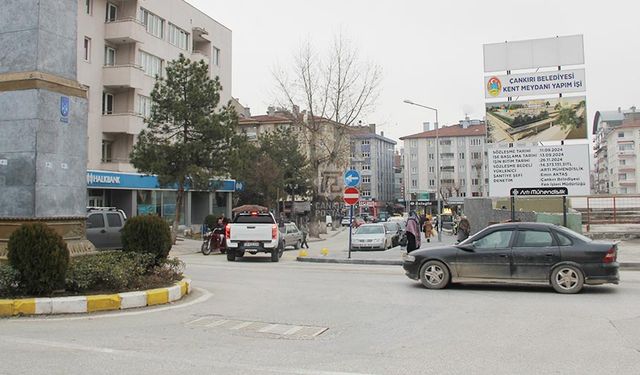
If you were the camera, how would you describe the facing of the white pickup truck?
facing away from the viewer

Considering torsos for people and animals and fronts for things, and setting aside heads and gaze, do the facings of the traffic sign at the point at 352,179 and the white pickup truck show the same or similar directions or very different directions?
very different directions

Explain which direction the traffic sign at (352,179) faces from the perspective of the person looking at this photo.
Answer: facing the viewer

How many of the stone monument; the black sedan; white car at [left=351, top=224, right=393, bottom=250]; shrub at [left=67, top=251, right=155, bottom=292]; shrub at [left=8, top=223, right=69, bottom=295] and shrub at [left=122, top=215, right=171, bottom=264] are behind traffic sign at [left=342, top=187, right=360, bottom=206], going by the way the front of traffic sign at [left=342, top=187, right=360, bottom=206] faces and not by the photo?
1

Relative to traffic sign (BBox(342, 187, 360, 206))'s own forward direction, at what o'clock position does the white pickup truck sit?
The white pickup truck is roughly at 3 o'clock from the traffic sign.

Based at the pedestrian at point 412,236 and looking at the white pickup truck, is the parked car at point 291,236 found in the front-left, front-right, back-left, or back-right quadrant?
front-right

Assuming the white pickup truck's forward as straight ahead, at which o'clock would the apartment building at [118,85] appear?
The apartment building is roughly at 11 o'clock from the white pickup truck.

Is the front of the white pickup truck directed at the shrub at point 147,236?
no

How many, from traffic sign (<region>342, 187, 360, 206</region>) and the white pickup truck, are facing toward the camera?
1

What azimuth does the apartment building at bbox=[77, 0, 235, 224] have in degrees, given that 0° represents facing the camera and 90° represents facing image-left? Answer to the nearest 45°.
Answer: approximately 315°

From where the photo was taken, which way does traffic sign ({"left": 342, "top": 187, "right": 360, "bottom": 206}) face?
toward the camera

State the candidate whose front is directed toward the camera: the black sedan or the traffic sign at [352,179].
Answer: the traffic sign

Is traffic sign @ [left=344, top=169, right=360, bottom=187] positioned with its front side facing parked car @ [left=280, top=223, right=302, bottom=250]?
no

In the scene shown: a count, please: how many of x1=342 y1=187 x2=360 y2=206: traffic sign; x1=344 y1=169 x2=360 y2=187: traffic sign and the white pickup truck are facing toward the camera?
2

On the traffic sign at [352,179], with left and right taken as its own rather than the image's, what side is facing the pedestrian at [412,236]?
left

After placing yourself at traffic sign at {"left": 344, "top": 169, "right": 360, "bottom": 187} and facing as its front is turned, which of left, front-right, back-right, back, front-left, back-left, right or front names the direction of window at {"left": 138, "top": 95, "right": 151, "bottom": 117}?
back-right

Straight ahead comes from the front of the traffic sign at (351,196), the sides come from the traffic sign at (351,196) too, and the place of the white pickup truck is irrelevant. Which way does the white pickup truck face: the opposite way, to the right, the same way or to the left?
the opposite way

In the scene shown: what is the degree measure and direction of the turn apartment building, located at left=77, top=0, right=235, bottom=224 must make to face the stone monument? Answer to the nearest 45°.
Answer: approximately 45° to its right

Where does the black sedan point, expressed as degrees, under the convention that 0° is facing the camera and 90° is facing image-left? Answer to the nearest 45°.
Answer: approximately 90°

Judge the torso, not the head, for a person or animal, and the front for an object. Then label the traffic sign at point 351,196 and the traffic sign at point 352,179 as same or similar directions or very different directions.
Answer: same or similar directions
